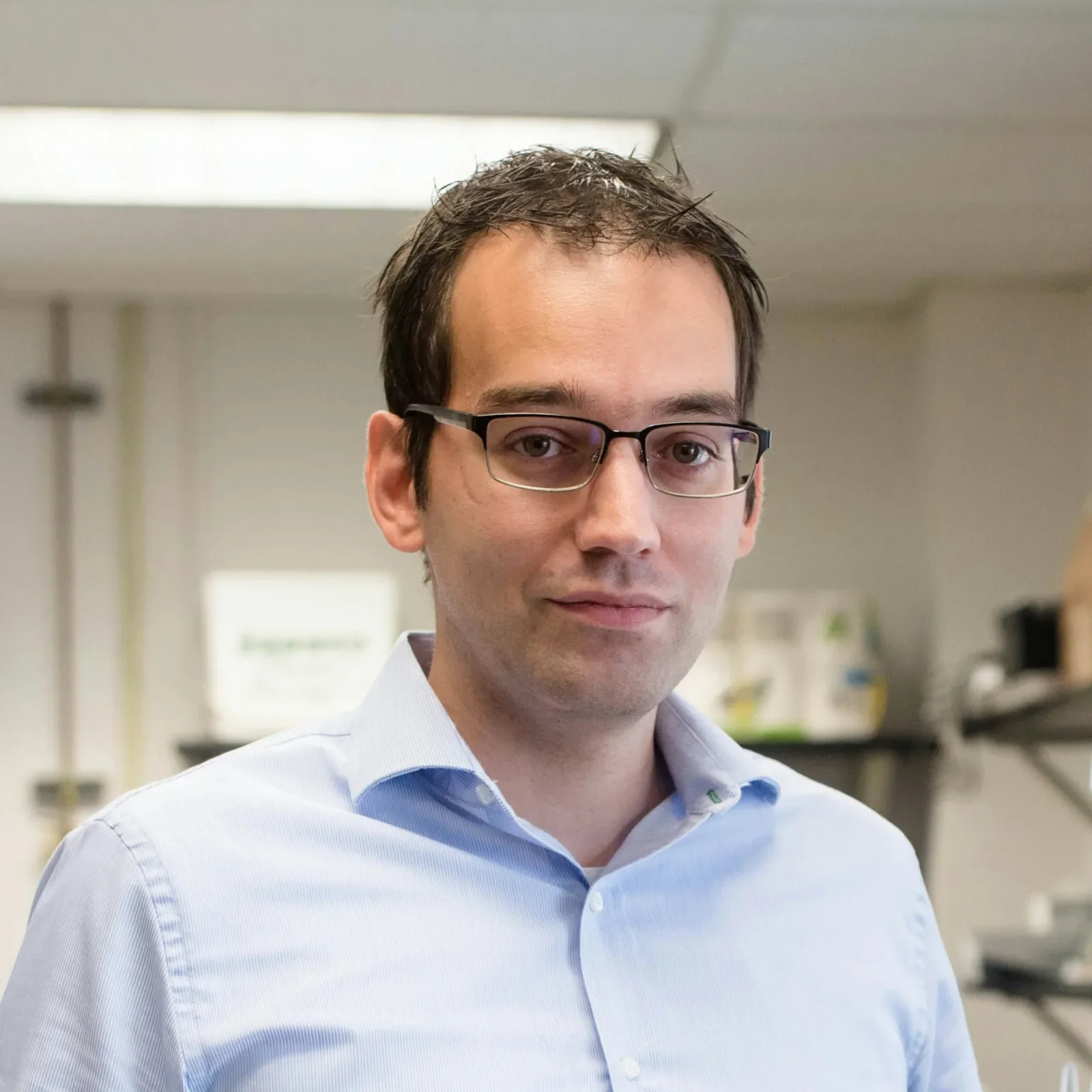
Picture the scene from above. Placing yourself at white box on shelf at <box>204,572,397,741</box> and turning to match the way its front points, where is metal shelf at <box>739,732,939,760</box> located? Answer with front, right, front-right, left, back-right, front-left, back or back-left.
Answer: left

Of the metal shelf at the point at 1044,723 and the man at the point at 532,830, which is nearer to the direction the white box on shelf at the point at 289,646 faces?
the man

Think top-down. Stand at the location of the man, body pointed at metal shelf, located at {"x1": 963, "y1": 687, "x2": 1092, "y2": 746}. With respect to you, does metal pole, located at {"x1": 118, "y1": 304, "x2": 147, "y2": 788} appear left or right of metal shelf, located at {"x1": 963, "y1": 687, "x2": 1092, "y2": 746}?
left

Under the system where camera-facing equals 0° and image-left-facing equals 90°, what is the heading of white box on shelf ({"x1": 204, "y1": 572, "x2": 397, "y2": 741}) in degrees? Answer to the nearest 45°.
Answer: approximately 0°

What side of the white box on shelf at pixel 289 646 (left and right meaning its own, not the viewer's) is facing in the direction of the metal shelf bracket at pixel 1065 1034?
left

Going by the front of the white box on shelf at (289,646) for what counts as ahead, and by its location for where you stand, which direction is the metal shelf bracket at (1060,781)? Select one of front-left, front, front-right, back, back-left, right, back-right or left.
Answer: left

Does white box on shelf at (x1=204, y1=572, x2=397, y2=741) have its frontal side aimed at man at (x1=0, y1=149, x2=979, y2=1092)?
yes

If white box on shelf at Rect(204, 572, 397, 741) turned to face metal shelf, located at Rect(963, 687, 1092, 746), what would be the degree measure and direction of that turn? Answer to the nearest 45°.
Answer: approximately 90° to its left
